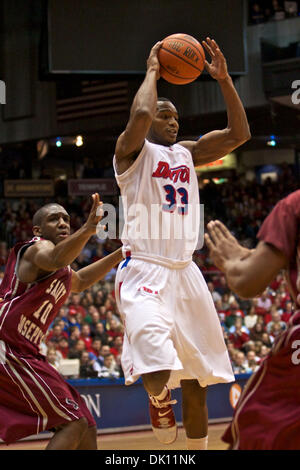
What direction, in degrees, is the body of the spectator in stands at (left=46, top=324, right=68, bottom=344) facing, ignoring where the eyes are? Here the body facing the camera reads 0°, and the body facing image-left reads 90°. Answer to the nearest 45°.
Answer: approximately 0°

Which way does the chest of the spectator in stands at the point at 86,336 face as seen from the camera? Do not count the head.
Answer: toward the camera

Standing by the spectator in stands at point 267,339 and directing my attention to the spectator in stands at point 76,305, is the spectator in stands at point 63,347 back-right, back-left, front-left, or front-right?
front-left

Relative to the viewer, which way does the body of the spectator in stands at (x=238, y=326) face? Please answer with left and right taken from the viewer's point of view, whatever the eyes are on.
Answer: facing the viewer

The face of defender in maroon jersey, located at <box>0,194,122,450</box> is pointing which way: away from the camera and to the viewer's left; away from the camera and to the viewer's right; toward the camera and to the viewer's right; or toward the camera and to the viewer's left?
toward the camera and to the viewer's right

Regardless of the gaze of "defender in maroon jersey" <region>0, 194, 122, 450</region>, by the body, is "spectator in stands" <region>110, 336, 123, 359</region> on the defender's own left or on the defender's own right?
on the defender's own left

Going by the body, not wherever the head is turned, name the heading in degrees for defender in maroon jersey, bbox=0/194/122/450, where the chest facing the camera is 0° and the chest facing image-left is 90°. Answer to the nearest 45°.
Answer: approximately 315°

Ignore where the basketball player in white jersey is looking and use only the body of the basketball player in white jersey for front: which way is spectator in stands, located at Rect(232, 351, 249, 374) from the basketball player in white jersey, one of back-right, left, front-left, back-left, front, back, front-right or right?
back-left

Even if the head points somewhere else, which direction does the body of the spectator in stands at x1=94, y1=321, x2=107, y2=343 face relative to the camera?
toward the camera
